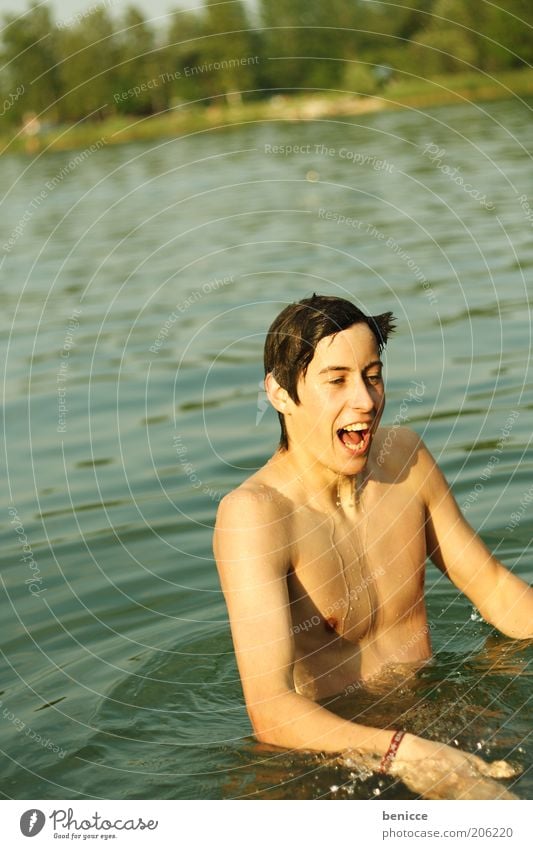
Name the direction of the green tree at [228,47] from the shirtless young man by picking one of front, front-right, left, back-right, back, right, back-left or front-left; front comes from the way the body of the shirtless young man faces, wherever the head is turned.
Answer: back-left

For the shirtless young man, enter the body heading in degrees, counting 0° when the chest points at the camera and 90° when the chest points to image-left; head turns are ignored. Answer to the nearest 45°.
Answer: approximately 315°
